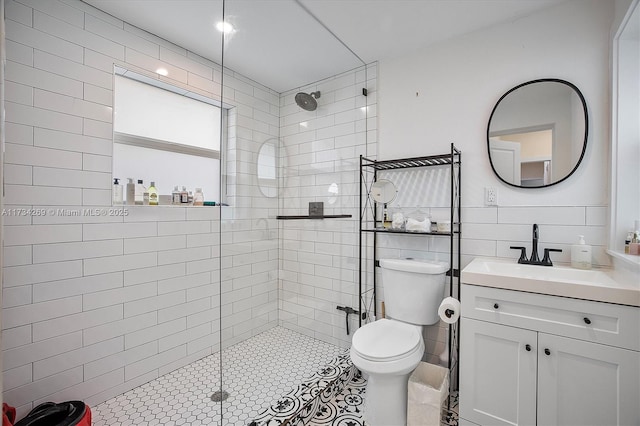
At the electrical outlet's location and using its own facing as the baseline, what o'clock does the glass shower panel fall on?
The glass shower panel is roughly at 2 o'clock from the electrical outlet.

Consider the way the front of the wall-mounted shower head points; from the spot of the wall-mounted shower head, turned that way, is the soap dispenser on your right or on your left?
on your left

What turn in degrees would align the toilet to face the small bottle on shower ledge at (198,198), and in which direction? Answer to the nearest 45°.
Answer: approximately 45° to its right

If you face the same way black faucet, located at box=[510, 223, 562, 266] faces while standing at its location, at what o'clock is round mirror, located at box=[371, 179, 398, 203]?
The round mirror is roughly at 3 o'clock from the black faucet.

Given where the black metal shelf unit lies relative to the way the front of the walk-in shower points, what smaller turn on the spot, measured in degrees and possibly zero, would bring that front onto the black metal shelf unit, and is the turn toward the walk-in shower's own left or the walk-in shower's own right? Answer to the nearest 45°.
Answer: approximately 45° to the walk-in shower's own left

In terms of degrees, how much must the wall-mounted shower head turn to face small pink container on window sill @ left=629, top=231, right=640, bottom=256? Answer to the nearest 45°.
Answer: approximately 90° to its left
